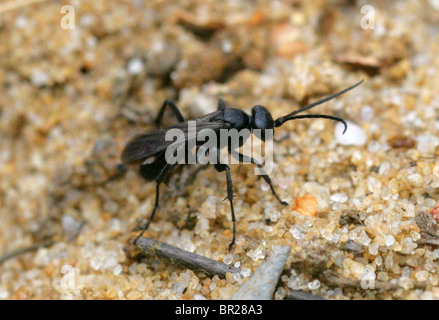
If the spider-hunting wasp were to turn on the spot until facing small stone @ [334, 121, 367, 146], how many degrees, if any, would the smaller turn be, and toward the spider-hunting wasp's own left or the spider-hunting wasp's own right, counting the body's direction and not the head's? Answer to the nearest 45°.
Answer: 0° — it already faces it

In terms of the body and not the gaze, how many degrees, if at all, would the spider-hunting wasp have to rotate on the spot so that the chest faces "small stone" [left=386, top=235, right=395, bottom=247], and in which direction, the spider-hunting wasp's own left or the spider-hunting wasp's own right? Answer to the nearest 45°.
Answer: approximately 45° to the spider-hunting wasp's own right

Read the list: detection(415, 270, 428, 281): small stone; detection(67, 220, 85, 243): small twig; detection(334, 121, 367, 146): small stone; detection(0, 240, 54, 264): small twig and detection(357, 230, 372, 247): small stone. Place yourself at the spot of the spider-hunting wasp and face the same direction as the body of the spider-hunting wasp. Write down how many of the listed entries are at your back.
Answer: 2

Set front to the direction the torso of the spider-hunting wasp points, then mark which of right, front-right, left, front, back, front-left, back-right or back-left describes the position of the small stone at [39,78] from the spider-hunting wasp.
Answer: back-left

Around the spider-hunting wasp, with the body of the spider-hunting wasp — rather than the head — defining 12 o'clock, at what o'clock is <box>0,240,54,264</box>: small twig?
The small twig is roughly at 6 o'clock from the spider-hunting wasp.

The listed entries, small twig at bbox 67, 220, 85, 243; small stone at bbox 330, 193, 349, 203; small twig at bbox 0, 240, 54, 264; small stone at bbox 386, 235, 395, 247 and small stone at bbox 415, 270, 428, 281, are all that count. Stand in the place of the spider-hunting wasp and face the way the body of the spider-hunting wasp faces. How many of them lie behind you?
2

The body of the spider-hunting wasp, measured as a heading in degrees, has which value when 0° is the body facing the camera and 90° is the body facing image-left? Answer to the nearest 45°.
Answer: approximately 270°

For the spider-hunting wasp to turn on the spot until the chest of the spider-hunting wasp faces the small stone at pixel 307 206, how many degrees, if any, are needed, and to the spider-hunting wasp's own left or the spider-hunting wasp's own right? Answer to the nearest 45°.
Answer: approximately 45° to the spider-hunting wasp's own right

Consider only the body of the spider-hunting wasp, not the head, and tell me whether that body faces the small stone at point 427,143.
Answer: yes

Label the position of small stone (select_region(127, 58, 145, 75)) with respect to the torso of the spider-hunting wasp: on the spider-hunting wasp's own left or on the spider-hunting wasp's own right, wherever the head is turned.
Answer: on the spider-hunting wasp's own left
